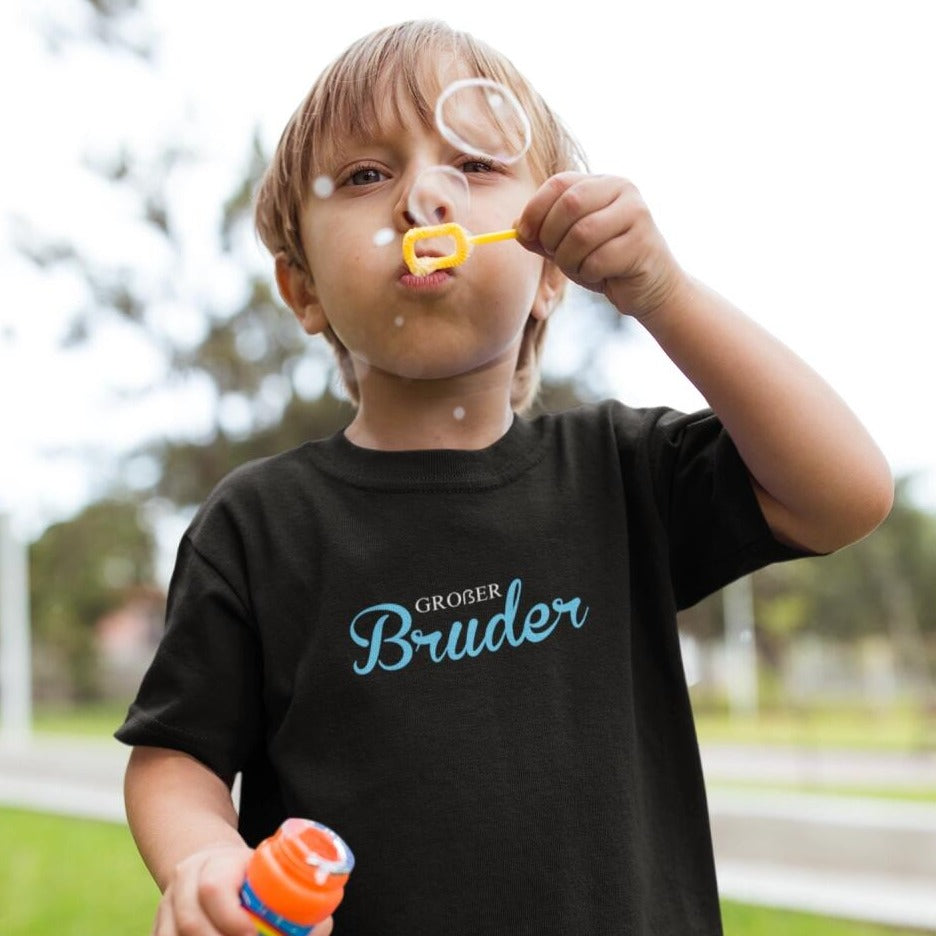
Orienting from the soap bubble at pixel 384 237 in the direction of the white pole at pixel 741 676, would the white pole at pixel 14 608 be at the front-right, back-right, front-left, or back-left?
front-left

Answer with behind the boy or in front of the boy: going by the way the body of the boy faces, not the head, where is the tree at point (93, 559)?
behind

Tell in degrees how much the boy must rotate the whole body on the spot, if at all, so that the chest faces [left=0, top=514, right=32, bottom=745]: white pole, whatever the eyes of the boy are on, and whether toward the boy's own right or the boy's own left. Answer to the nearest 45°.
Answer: approximately 135° to the boy's own right

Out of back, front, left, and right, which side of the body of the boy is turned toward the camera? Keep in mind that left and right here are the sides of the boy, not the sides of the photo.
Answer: front

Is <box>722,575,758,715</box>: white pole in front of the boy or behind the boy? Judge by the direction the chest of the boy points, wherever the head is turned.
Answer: behind
